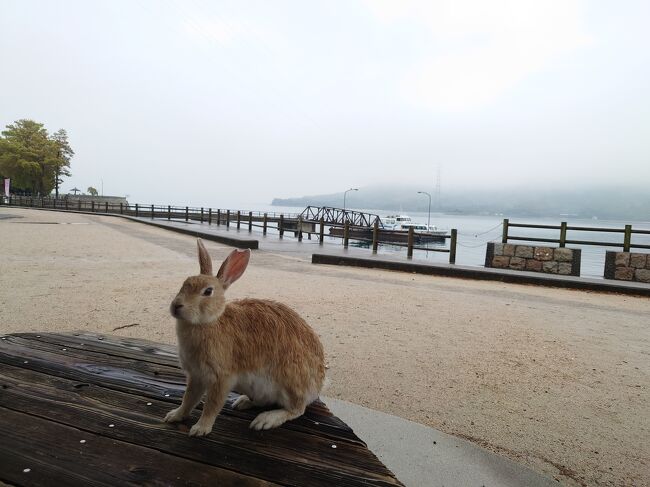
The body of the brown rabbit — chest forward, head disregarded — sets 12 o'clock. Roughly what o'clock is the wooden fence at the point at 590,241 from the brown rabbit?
The wooden fence is roughly at 6 o'clock from the brown rabbit.

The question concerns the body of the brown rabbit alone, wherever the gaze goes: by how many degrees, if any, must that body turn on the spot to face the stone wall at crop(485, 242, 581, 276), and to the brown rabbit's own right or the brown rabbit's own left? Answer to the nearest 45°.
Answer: approximately 180°

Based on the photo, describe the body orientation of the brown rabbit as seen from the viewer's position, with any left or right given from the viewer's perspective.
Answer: facing the viewer and to the left of the viewer

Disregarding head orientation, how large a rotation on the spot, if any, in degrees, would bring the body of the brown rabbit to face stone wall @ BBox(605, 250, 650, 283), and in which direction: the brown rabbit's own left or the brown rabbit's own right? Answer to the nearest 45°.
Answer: approximately 180°
